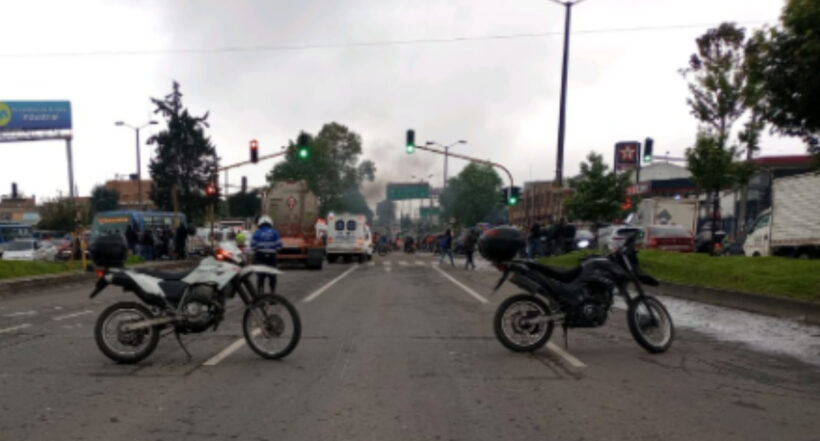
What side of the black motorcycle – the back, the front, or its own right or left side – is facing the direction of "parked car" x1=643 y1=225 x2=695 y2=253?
left

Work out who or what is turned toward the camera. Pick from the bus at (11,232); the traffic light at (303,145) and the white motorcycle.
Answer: the traffic light

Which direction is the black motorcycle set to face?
to the viewer's right

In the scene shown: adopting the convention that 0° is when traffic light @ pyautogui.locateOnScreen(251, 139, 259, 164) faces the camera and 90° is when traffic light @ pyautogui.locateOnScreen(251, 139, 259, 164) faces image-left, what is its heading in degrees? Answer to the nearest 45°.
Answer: approximately 0°

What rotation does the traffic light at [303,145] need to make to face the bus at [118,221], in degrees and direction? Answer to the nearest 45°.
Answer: approximately 135° to its right

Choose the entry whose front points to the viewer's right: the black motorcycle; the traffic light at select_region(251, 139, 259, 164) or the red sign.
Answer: the black motorcycle

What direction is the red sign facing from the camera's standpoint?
toward the camera

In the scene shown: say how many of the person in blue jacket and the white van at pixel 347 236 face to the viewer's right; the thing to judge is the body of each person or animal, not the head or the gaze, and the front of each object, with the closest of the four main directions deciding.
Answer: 0
